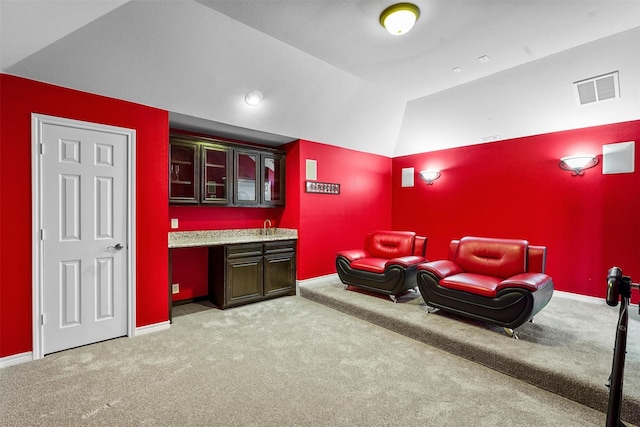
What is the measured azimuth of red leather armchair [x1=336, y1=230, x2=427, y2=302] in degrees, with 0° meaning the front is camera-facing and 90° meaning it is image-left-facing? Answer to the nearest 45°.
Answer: approximately 45°

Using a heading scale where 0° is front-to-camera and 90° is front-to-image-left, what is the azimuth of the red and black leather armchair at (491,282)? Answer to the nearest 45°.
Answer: approximately 45°

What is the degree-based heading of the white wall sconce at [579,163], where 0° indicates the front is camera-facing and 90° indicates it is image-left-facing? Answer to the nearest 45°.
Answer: approximately 0°

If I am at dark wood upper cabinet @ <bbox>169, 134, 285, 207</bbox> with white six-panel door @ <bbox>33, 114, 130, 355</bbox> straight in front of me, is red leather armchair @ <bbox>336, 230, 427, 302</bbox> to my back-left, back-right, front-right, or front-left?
back-left

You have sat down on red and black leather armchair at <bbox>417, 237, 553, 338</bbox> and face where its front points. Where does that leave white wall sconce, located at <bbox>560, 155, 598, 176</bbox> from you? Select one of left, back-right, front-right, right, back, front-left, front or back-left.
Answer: back

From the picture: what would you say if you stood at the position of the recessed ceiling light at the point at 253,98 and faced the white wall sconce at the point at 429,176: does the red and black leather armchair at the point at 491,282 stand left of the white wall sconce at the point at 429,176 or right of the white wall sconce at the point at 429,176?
right

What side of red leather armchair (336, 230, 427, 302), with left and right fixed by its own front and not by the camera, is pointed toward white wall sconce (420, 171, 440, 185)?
back
